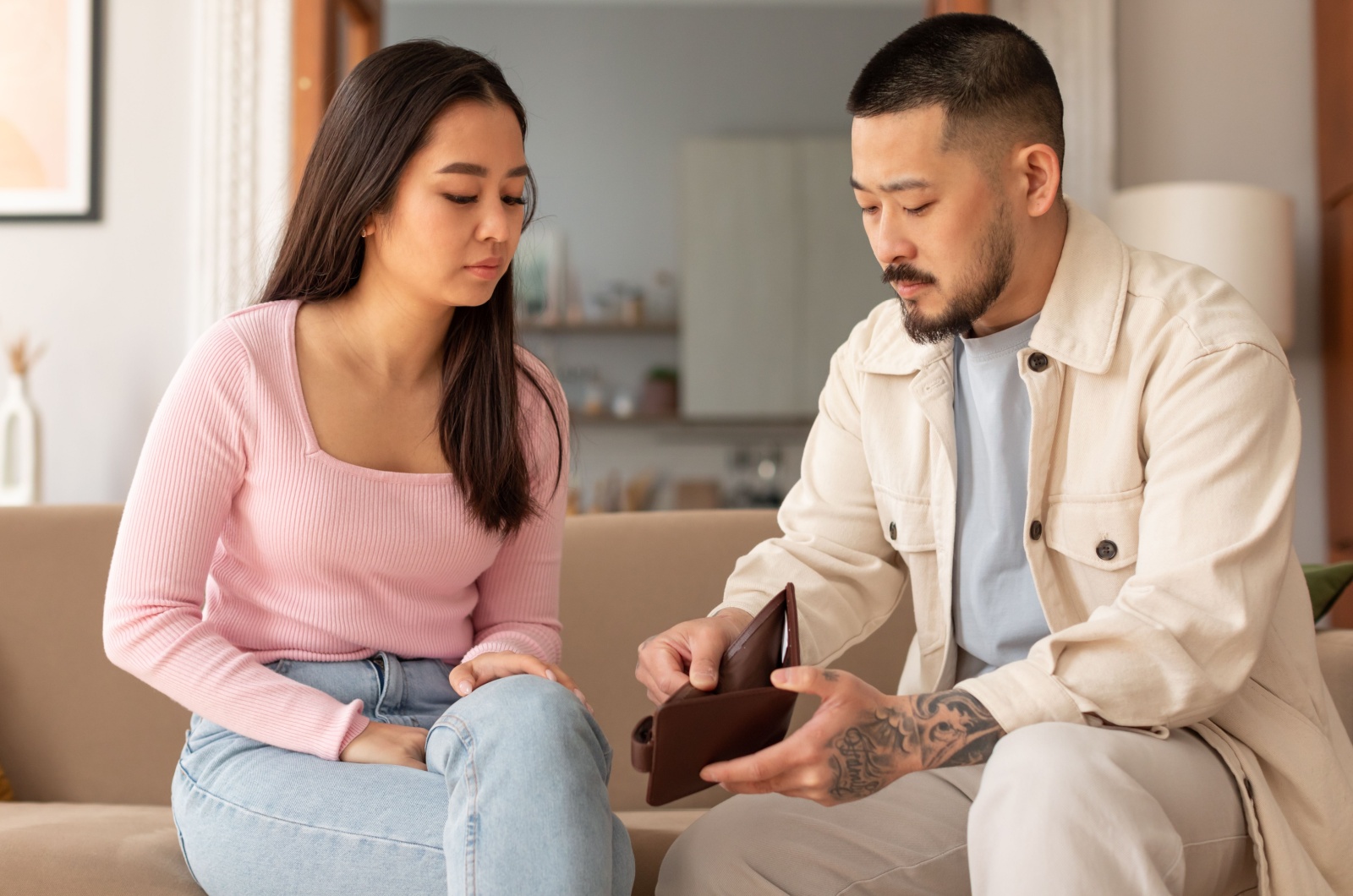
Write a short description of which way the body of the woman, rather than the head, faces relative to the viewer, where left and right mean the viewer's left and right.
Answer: facing the viewer and to the right of the viewer

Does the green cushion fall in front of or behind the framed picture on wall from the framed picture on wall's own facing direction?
in front

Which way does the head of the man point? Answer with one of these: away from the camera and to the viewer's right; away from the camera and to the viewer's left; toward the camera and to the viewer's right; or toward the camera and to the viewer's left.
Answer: toward the camera and to the viewer's left

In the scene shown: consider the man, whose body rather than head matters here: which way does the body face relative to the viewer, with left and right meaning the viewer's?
facing the viewer and to the left of the viewer

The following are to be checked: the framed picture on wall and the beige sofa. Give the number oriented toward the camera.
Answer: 2

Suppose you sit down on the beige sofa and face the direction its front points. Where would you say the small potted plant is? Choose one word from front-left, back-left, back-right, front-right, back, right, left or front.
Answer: back

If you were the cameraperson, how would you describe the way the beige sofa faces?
facing the viewer

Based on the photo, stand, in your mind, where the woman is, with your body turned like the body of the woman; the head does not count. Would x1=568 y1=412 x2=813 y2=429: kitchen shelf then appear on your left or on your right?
on your left

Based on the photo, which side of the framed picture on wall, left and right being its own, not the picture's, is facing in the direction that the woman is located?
front
